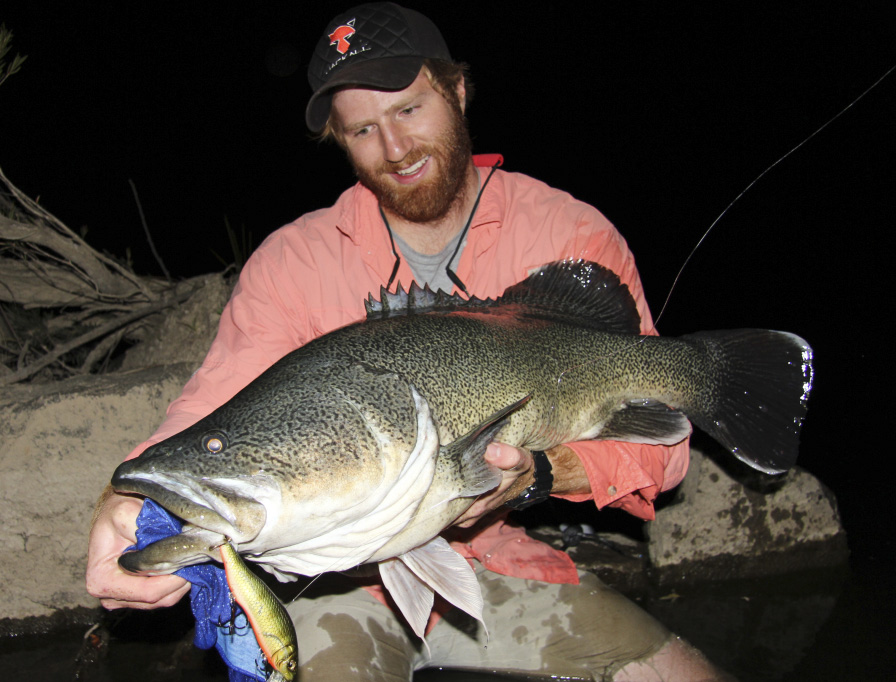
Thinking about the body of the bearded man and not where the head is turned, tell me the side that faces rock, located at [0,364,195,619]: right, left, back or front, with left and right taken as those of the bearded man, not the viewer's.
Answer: right

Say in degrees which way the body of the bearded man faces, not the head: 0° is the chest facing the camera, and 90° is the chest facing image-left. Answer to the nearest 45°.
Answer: approximately 0°

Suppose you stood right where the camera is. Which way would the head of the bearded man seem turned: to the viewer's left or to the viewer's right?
to the viewer's left
